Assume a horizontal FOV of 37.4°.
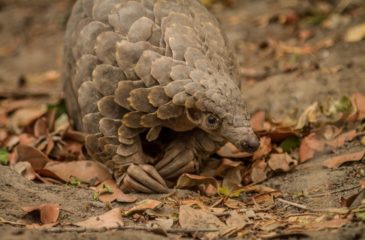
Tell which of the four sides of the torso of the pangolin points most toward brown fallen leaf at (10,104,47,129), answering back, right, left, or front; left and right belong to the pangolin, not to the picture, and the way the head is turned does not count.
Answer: back

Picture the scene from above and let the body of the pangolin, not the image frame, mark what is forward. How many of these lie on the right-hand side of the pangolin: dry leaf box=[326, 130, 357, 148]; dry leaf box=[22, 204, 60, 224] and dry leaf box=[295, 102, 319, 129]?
1

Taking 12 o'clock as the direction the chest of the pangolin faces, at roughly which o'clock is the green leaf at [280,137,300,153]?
The green leaf is roughly at 10 o'clock from the pangolin.

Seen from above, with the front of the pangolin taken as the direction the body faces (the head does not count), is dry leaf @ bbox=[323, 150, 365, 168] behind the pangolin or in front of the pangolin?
in front

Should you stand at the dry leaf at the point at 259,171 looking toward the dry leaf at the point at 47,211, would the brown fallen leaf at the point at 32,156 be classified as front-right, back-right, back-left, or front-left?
front-right

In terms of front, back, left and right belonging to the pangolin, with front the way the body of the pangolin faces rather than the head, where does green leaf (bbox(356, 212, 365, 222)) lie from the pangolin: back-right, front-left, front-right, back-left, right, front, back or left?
front

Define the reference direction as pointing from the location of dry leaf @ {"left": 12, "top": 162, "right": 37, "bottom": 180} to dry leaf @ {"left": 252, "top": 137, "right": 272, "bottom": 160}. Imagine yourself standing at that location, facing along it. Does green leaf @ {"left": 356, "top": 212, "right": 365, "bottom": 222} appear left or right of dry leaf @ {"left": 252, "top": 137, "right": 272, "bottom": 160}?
right

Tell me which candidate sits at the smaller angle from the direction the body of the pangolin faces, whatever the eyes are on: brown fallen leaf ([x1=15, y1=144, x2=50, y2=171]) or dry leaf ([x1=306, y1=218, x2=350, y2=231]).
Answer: the dry leaf

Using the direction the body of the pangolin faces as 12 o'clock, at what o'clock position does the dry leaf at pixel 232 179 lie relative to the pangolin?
The dry leaf is roughly at 11 o'clock from the pangolin.

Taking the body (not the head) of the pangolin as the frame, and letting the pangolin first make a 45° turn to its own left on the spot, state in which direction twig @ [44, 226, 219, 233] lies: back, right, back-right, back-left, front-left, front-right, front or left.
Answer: right

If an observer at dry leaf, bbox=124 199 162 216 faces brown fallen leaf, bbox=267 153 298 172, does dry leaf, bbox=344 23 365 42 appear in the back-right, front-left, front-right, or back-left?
front-left

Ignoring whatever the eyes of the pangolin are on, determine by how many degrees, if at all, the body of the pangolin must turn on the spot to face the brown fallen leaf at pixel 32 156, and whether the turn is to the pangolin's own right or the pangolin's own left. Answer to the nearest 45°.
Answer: approximately 135° to the pangolin's own right

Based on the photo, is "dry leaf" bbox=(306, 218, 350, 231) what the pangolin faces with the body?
yes

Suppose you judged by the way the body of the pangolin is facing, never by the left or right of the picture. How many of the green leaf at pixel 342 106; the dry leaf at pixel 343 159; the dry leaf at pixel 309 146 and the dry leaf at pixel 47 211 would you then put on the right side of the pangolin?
1

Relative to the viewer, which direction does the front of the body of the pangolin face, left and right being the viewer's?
facing the viewer and to the right of the viewer

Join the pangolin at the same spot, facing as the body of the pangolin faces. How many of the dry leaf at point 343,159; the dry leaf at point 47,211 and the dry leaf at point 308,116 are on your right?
1
